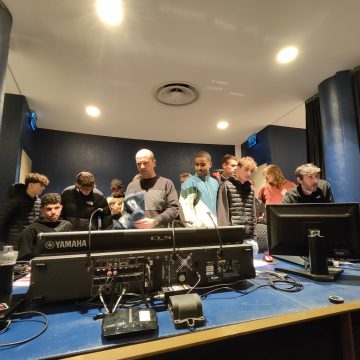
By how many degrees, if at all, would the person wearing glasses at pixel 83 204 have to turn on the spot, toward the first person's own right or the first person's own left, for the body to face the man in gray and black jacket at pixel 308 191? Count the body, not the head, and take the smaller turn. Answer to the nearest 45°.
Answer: approximately 45° to the first person's own left

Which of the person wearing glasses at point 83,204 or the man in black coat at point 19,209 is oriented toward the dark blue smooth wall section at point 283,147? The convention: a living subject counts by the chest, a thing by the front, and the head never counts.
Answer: the man in black coat

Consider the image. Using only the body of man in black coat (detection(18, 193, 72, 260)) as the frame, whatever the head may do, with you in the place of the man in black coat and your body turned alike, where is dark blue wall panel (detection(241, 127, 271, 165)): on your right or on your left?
on your left

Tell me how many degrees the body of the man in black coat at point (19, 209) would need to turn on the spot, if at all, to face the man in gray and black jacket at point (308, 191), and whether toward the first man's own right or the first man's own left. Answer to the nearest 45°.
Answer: approximately 45° to the first man's own right

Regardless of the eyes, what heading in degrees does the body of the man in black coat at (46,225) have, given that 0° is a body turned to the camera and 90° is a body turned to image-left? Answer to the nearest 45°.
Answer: approximately 315°

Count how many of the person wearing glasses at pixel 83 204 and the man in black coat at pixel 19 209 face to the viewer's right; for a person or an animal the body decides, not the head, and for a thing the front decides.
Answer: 1

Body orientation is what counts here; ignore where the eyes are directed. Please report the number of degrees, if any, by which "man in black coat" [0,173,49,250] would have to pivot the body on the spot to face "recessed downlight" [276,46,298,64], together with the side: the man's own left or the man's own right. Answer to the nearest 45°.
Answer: approximately 45° to the man's own right

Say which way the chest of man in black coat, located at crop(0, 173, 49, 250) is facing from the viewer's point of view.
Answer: to the viewer's right

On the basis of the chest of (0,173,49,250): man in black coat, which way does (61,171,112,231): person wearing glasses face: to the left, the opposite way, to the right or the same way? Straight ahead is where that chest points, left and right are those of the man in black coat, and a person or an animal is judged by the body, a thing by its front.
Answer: to the right

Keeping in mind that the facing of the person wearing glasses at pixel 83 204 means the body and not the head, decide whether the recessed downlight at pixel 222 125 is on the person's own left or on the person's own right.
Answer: on the person's own left
